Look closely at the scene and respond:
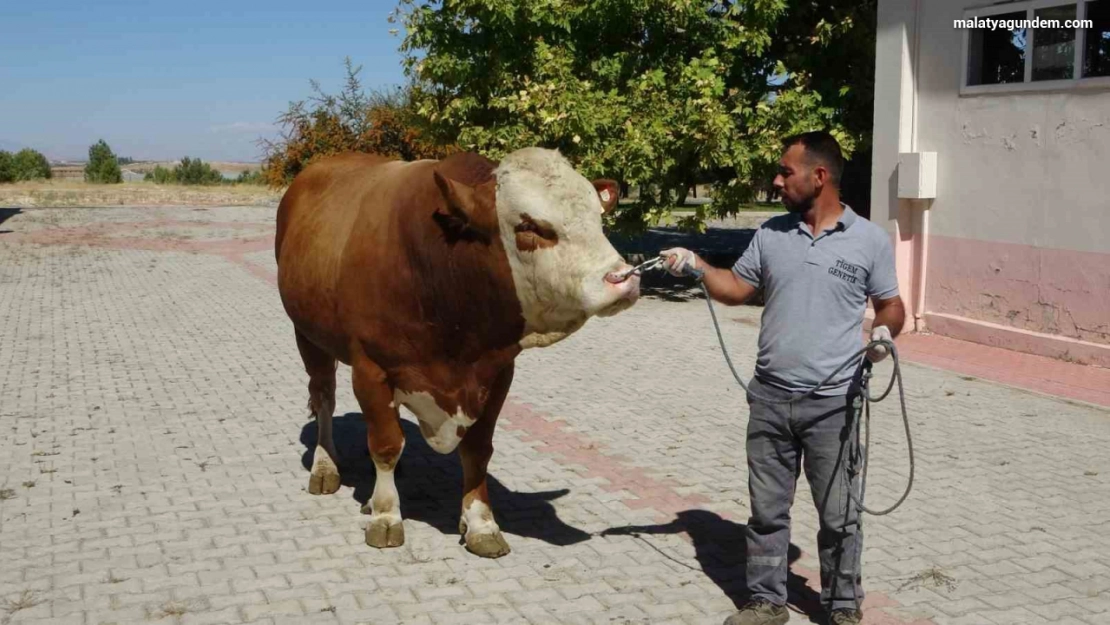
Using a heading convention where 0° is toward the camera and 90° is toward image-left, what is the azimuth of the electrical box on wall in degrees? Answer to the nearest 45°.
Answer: approximately 45°

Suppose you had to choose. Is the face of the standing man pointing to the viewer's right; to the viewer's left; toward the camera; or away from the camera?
to the viewer's left

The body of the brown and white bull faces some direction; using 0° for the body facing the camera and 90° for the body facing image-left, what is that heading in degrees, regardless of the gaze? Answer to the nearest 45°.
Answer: approximately 315°

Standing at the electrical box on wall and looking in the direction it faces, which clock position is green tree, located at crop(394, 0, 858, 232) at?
The green tree is roughly at 2 o'clock from the electrical box on wall.

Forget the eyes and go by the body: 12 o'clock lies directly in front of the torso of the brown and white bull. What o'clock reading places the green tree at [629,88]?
The green tree is roughly at 8 o'clock from the brown and white bull.

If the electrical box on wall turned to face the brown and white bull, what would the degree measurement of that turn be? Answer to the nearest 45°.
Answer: approximately 45° to its left

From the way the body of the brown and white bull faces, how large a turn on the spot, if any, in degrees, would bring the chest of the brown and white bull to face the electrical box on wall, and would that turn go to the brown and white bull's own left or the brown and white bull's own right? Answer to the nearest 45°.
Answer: approximately 90° to the brown and white bull's own left

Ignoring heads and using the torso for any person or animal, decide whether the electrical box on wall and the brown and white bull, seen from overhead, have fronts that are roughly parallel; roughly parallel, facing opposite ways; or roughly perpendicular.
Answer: roughly perpendicular

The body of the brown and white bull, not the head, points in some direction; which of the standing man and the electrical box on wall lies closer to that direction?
the standing man

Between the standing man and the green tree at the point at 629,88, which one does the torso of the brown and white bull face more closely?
the standing man
